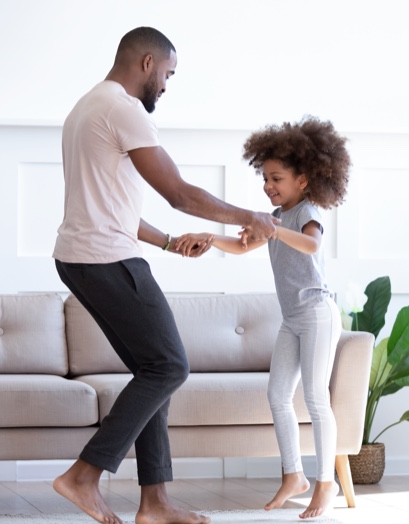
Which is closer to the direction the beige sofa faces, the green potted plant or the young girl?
the young girl

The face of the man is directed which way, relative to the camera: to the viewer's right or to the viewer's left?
to the viewer's right

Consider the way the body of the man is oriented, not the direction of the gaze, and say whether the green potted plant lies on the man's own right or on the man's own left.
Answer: on the man's own left

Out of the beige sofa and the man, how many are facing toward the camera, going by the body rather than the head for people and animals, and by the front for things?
1

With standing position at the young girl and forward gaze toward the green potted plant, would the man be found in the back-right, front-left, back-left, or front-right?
back-left

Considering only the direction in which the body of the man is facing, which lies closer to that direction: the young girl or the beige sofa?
the young girl

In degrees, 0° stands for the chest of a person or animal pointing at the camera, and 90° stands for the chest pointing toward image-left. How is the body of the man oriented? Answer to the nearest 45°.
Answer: approximately 270°

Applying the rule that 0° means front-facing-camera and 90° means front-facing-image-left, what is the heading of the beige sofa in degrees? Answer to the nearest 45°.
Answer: approximately 0°

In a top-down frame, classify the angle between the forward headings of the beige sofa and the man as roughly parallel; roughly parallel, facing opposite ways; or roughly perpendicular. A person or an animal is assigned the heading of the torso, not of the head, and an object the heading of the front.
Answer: roughly perpendicular
